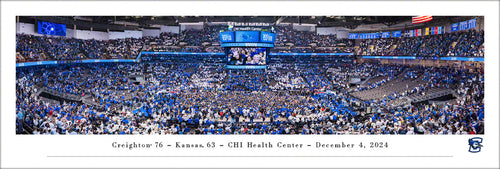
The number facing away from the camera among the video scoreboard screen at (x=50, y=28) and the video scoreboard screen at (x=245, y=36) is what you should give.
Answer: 0

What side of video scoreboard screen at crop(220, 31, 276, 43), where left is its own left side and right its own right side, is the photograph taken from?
front

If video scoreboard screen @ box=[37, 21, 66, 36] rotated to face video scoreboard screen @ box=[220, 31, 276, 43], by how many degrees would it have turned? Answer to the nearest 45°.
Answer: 0° — it already faces it

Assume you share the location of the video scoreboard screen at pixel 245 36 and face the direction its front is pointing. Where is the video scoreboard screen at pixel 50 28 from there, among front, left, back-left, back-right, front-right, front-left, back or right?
right

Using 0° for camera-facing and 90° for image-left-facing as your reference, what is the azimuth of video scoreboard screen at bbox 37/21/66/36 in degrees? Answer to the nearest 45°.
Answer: approximately 315°
